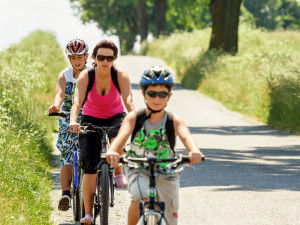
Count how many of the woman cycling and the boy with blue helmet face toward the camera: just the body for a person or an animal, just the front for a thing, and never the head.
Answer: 2

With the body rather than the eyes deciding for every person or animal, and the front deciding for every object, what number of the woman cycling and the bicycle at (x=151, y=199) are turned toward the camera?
2

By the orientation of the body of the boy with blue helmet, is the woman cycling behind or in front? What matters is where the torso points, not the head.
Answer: behind

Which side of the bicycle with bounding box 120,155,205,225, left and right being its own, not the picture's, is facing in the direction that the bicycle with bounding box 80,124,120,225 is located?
back

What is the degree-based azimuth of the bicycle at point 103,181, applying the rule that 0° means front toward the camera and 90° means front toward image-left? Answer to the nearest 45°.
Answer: approximately 0°
